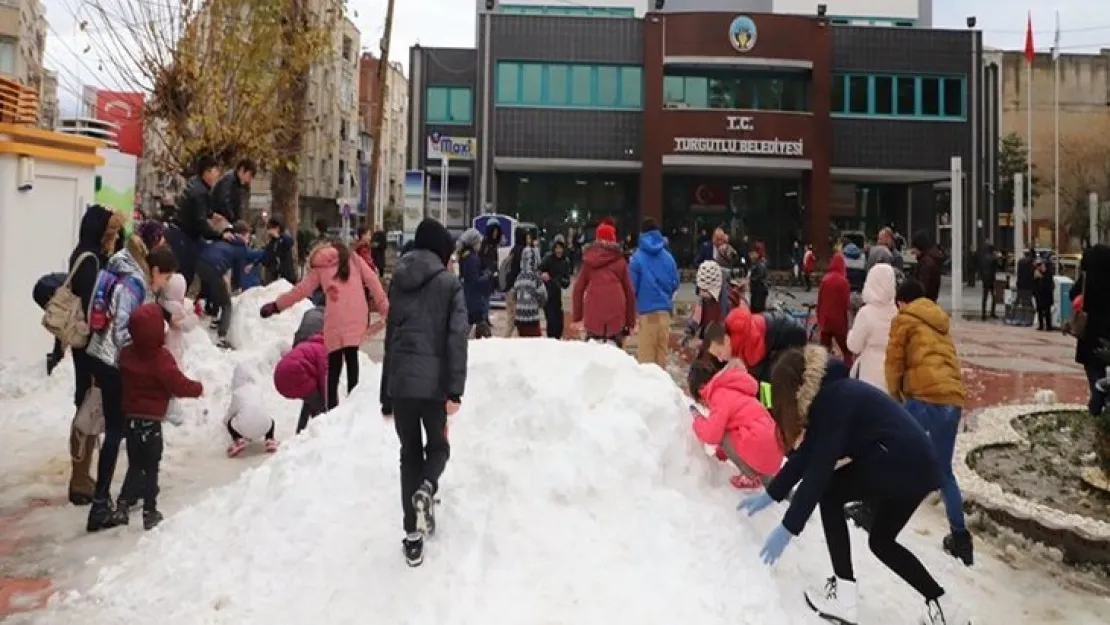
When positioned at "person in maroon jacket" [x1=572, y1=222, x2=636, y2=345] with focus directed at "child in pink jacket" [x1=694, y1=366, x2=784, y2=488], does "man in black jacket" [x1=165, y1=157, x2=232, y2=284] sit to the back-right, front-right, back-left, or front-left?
back-right

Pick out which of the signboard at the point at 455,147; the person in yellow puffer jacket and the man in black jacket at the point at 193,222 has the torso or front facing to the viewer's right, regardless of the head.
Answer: the man in black jacket

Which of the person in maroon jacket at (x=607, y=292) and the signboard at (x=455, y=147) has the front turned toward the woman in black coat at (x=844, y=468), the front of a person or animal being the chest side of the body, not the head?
the signboard

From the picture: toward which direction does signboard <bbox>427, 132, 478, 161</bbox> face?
toward the camera

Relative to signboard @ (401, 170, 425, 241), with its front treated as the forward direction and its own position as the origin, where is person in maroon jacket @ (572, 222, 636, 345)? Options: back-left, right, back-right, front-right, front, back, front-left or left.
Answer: front

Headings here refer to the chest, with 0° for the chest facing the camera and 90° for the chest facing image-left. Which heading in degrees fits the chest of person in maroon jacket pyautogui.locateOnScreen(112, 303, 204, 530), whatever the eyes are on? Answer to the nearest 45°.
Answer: approximately 225°

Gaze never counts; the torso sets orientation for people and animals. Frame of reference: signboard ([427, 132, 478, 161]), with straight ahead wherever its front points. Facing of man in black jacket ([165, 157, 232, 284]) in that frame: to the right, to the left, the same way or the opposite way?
to the left

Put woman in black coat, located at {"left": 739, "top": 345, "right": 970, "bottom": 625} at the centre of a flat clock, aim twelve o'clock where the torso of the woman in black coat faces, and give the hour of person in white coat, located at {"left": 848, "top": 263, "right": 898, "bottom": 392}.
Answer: The person in white coat is roughly at 3 o'clock from the woman in black coat.

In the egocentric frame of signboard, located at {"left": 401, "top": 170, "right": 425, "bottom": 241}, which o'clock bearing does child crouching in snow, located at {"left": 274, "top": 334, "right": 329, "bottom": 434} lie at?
The child crouching in snow is roughly at 12 o'clock from the signboard.

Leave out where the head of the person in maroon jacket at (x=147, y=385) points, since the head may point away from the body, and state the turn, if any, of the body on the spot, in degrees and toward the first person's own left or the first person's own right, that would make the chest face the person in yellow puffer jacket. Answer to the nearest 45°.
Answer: approximately 45° to the first person's own right

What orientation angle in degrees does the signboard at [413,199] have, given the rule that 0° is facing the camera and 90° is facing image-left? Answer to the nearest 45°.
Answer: approximately 0°

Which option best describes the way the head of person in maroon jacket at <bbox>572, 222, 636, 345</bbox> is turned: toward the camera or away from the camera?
away from the camera

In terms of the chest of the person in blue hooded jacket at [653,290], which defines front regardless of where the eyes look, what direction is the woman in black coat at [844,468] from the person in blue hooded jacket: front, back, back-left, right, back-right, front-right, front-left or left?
back

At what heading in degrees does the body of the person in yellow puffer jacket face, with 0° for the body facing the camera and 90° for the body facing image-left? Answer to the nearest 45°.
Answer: approximately 135°

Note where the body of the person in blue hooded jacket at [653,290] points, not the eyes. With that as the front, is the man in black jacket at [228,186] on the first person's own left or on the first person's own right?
on the first person's own left

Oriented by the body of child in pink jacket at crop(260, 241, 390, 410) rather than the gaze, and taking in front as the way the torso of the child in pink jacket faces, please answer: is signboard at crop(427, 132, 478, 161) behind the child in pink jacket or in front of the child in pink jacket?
in front

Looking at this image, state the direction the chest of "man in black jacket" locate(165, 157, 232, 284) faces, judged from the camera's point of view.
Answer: to the viewer's right

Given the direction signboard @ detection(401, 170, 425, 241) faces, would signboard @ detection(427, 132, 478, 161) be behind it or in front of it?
behind
